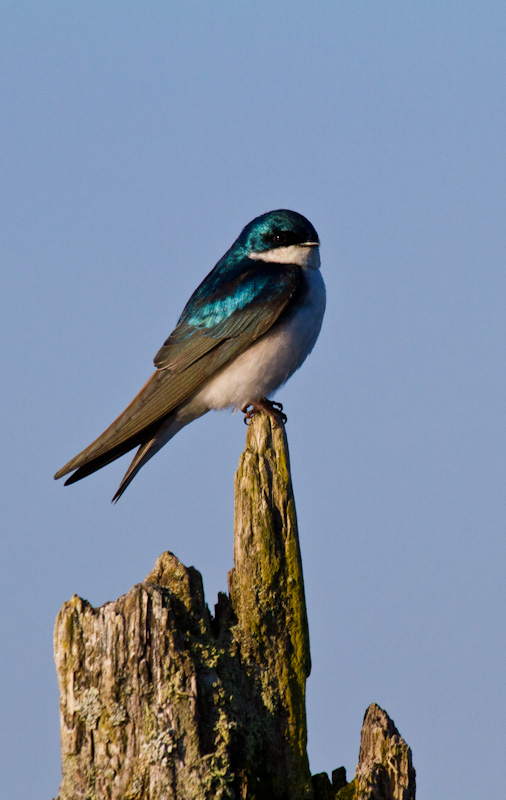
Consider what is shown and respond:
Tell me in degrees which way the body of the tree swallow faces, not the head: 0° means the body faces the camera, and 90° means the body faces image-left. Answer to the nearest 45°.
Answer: approximately 270°
